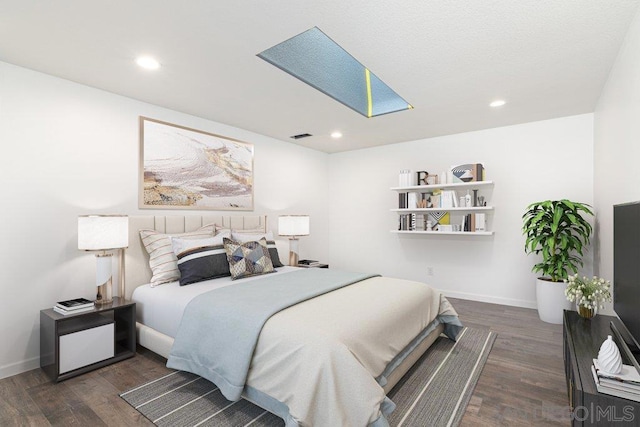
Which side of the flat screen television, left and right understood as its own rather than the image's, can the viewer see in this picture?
left

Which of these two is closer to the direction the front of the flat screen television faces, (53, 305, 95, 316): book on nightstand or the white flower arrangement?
the book on nightstand

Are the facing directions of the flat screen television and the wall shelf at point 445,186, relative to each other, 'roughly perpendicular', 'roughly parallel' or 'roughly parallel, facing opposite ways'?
roughly perpendicular

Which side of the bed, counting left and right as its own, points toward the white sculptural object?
front

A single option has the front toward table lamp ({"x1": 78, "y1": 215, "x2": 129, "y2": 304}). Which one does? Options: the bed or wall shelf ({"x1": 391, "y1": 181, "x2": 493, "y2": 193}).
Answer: the wall shelf

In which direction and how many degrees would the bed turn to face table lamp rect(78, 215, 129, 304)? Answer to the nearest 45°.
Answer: approximately 180°

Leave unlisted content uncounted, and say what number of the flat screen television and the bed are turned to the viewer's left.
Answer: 1

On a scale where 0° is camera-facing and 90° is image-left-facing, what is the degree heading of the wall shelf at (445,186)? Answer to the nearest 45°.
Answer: approximately 45°

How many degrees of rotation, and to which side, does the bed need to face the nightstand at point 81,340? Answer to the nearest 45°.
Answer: approximately 135° to its right

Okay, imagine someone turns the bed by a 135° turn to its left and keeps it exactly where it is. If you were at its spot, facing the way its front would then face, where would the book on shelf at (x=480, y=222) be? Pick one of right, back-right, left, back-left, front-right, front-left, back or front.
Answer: front-right

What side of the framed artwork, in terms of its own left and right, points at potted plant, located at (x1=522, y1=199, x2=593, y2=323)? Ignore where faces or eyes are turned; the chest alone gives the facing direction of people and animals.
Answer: front

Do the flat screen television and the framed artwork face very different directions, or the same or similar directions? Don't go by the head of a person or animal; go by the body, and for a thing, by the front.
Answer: very different directions
